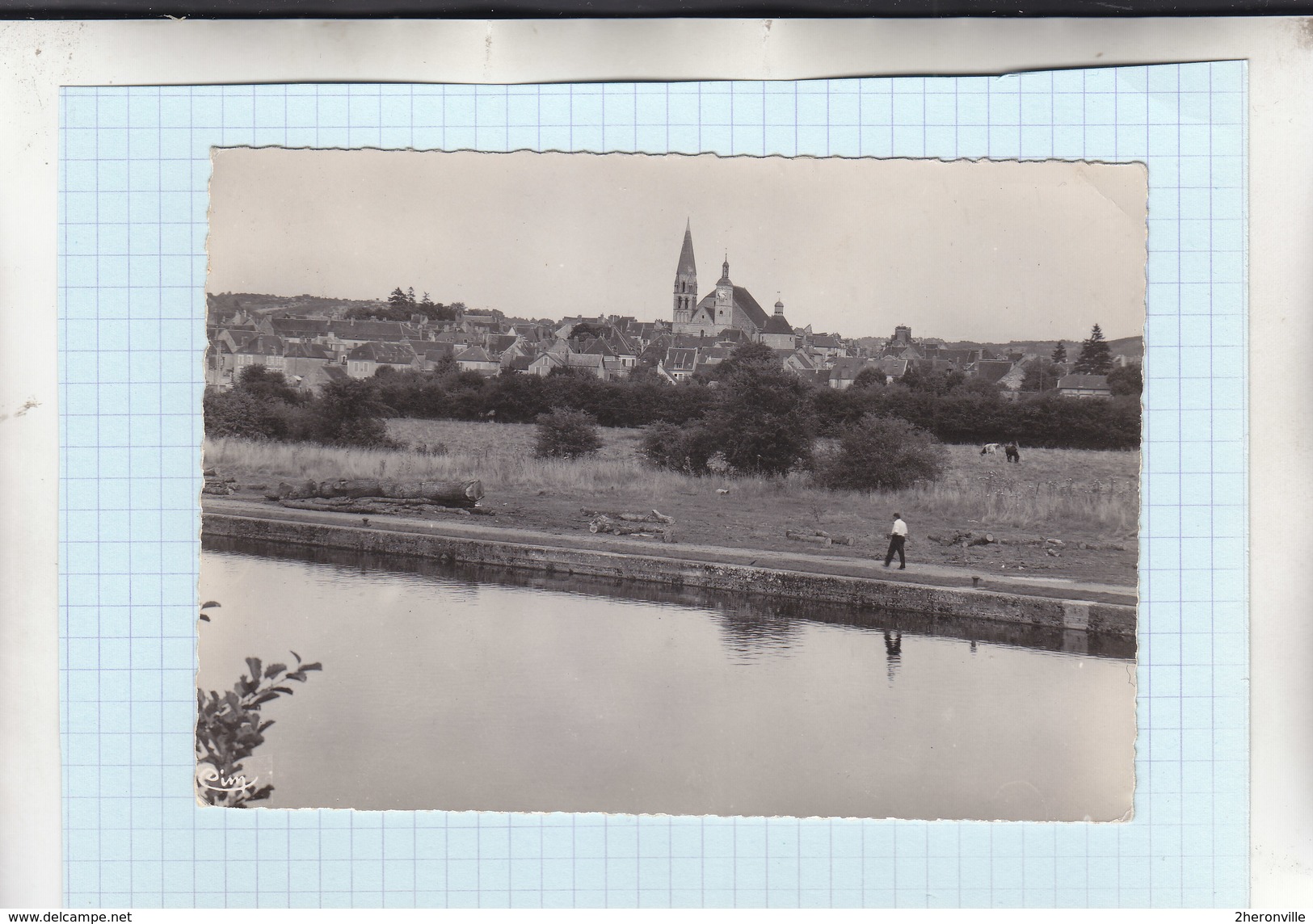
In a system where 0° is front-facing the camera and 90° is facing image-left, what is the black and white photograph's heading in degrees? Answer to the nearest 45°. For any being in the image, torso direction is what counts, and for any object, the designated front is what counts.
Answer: approximately 0°
